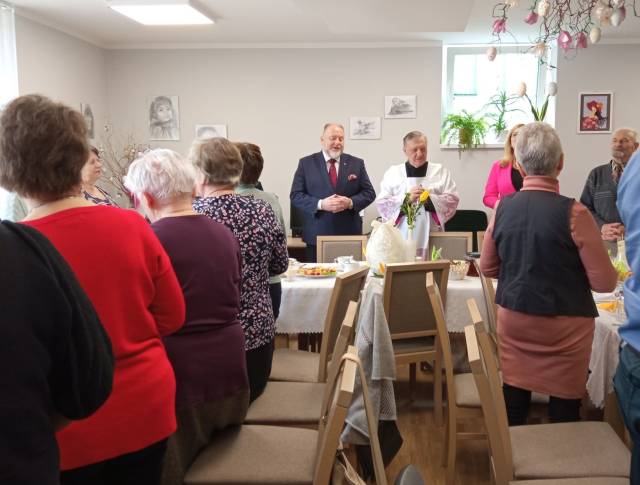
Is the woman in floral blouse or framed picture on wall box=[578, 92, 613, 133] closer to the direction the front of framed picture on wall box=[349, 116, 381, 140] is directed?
the woman in floral blouse

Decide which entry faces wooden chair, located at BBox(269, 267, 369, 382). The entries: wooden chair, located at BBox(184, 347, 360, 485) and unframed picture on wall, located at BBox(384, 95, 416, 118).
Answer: the unframed picture on wall

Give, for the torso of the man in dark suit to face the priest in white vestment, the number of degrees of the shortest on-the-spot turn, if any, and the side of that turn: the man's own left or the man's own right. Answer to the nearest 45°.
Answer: approximately 90° to the man's own left

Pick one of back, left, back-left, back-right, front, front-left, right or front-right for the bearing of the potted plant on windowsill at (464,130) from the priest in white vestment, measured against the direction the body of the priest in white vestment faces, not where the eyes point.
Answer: back

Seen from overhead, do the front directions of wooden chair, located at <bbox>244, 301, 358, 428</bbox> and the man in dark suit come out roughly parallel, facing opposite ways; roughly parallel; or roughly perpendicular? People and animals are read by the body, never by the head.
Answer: roughly perpendicular

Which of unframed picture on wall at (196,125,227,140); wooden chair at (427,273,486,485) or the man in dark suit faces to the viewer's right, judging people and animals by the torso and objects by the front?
the wooden chair

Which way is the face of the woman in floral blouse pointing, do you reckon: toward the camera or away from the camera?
away from the camera

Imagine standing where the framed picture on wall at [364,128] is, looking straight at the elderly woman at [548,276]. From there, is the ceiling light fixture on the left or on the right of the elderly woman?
right

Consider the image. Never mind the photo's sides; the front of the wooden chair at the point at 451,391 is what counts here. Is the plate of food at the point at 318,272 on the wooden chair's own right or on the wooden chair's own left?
on the wooden chair's own left

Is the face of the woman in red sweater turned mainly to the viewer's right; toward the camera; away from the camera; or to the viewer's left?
away from the camera

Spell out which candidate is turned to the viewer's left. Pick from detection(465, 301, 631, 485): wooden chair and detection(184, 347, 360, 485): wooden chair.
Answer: detection(184, 347, 360, 485): wooden chair

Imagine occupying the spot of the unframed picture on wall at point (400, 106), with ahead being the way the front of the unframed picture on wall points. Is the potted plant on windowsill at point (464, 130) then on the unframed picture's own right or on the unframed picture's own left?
on the unframed picture's own left
